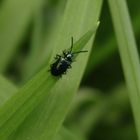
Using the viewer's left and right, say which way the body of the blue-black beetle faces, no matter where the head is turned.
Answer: facing away from the viewer and to the right of the viewer

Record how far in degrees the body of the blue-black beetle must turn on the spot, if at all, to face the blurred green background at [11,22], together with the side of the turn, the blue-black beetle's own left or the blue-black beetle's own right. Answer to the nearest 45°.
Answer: approximately 45° to the blue-black beetle's own left
